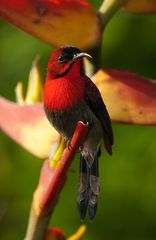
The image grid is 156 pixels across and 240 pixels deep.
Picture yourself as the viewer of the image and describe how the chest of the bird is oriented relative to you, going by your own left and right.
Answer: facing the viewer and to the left of the viewer
